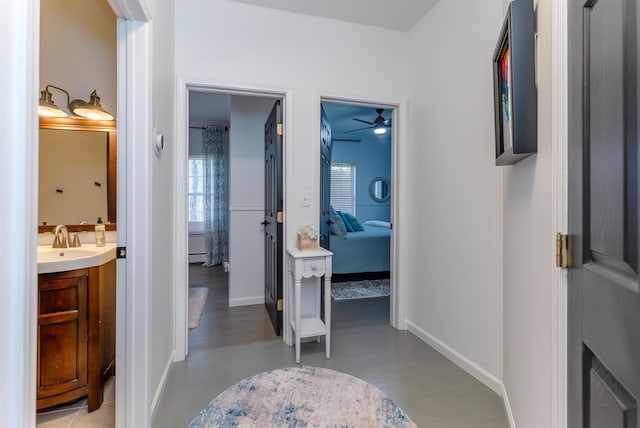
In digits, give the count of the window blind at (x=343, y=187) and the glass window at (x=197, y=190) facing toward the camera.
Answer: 2

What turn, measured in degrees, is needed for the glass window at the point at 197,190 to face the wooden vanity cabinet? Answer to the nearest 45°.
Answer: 0° — it already faces it

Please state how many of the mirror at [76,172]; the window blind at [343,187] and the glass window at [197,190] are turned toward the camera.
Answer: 3

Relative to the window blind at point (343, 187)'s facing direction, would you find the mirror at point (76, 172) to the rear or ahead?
ahead

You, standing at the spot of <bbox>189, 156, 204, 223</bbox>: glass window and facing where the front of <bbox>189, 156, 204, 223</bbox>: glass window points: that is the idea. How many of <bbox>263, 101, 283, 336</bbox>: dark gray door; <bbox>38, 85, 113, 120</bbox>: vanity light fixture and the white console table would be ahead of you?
3

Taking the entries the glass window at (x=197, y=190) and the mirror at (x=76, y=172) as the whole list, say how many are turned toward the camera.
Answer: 2

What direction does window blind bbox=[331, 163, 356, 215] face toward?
toward the camera

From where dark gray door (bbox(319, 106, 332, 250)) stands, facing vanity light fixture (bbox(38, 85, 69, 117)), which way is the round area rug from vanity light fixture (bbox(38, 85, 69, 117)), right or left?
left

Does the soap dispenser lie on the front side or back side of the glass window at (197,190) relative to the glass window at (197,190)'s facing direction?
on the front side

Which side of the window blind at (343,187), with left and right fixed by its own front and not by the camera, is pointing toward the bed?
front

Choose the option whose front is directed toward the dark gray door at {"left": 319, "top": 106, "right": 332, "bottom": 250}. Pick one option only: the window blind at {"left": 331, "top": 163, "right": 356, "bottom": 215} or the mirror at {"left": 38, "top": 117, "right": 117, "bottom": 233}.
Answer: the window blind

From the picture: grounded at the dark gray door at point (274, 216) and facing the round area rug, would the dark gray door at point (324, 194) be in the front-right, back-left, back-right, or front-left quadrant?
back-left

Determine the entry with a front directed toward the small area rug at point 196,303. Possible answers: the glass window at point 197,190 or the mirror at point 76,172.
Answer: the glass window
